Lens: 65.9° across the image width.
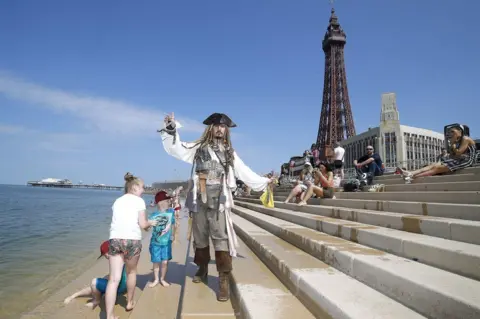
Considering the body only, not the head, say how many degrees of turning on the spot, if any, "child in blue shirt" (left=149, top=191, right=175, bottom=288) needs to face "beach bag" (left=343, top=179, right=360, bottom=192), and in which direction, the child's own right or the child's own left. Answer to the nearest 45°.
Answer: approximately 135° to the child's own left

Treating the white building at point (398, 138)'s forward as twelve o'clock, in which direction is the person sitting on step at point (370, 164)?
The person sitting on step is roughly at 12 o'clock from the white building.

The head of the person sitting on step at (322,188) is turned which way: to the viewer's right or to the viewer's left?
to the viewer's left

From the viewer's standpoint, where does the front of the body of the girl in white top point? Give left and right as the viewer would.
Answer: facing away from the viewer and to the right of the viewer

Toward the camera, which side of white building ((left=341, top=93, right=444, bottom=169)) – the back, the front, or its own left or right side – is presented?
front

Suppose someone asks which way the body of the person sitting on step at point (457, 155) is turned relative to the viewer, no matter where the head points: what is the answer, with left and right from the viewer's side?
facing to the left of the viewer

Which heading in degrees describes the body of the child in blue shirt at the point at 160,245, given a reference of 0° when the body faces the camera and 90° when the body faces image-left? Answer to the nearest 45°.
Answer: approximately 0°

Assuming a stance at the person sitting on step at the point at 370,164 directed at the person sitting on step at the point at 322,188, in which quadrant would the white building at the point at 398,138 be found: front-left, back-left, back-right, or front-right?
back-right

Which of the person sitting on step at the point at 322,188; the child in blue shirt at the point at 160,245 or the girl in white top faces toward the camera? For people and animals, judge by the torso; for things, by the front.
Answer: the child in blue shirt

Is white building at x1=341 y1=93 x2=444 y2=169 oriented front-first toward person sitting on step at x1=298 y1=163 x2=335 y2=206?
yes
